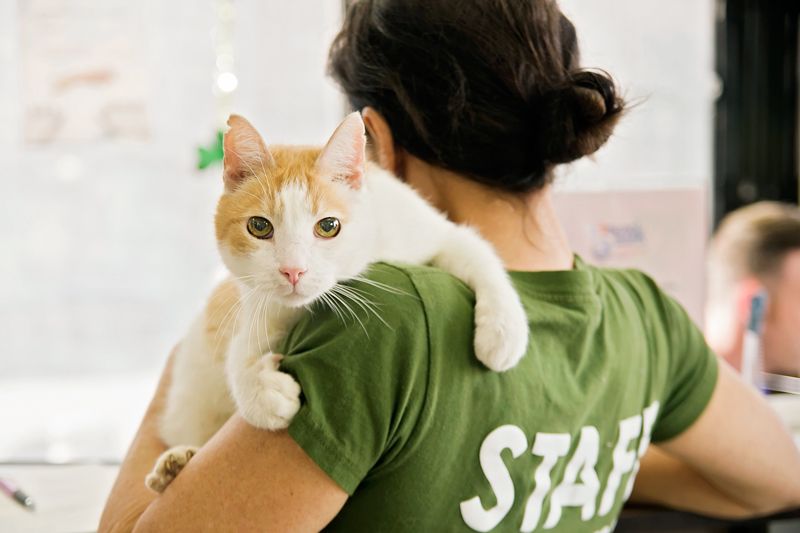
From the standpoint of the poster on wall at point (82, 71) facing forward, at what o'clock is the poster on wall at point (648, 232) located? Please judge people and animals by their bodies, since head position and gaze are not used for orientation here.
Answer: the poster on wall at point (648, 232) is roughly at 10 o'clock from the poster on wall at point (82, 71).

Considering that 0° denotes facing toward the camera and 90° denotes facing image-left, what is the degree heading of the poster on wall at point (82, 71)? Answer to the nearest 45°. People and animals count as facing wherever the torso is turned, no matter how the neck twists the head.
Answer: approximately 0°

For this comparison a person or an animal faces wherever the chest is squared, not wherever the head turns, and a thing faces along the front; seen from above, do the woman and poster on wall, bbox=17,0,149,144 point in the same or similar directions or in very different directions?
very different directions

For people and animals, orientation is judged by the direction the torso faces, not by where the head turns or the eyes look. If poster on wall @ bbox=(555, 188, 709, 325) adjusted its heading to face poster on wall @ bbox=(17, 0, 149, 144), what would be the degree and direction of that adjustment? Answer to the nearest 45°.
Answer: approximately 90° to its right

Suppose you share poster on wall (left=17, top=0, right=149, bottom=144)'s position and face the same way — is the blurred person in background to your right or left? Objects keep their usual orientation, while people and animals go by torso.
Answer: on your left

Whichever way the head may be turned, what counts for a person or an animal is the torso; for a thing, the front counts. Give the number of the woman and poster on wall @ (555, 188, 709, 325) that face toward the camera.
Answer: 1

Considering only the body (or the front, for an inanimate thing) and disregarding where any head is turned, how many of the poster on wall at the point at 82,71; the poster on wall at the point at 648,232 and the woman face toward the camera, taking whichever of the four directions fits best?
2

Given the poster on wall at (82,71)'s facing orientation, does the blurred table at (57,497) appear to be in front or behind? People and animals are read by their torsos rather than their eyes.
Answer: in front

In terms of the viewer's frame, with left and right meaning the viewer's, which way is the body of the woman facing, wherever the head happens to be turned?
facing away from the viewer and to the left of the viewer

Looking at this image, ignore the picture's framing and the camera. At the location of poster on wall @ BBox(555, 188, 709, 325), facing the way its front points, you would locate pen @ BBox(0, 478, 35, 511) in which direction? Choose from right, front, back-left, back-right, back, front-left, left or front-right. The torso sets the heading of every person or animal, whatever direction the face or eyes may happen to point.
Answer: front-right
